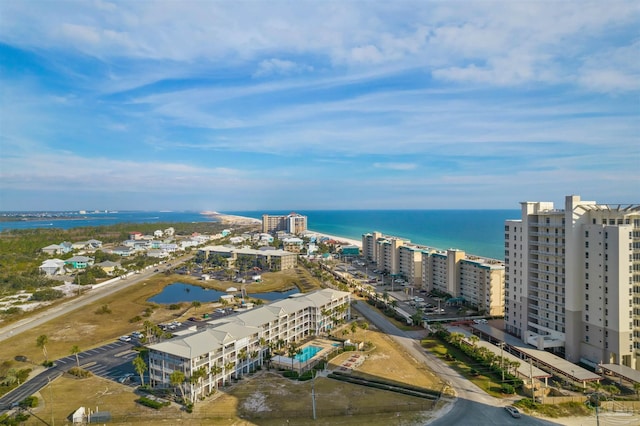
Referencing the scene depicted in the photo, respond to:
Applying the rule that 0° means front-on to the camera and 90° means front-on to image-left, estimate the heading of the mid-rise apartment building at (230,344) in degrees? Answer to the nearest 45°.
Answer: approximately 315°

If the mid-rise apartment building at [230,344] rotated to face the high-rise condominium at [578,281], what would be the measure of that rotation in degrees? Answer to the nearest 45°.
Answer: approximately 45° to its left

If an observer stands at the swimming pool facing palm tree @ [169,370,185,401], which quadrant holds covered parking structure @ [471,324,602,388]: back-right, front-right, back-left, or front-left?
back-left

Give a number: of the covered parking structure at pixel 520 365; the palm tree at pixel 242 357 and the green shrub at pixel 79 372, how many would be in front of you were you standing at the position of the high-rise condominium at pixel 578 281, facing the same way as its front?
3

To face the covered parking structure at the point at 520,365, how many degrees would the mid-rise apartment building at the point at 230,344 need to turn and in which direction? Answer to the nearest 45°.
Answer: approximately 45° to its left

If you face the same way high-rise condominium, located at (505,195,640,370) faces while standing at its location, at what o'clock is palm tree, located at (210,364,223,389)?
The palm tree is roughly at 12 o'clock from the high-rise condominium.

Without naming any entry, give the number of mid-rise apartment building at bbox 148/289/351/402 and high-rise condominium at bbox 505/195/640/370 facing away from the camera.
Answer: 0

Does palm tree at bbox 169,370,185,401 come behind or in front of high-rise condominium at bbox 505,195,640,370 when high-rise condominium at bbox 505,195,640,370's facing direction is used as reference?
in front

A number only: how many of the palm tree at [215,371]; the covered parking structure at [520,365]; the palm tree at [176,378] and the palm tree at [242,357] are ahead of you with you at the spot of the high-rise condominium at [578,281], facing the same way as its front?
4

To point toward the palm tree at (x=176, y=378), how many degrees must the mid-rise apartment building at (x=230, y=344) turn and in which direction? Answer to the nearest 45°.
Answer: approximately 90° to its right

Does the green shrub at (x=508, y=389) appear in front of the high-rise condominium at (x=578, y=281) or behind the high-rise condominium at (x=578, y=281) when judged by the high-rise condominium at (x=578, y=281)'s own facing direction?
in front

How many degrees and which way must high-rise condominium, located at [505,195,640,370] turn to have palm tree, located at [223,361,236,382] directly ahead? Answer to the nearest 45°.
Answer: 0° — it already faces it
